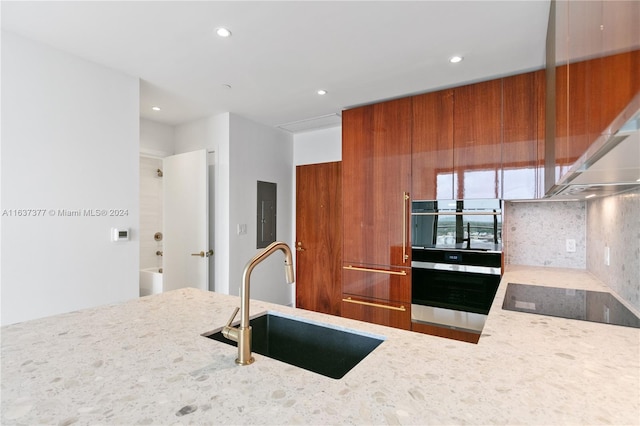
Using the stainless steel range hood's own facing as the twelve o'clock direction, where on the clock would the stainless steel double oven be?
The stainless steel double oven is roughly at 2 o'clock from the stainless steel range hood.

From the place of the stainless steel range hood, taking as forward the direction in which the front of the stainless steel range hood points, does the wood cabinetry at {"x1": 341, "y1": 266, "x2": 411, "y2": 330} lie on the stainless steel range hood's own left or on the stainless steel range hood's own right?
on the stainless steel range hood's own right

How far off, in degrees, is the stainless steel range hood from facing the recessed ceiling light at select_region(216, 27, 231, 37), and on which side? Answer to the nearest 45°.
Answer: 0° — it already faces it

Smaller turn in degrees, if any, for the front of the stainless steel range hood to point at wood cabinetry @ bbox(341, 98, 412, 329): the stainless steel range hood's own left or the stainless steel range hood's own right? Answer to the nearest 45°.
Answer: approximately 45° to the stainless steel range hood's own right

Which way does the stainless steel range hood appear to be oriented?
to the viewer's left

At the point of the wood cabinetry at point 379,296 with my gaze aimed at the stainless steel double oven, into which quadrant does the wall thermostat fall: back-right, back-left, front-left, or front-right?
back-right
